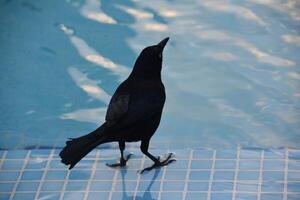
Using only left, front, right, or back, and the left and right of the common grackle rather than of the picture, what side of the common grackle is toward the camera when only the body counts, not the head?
right
